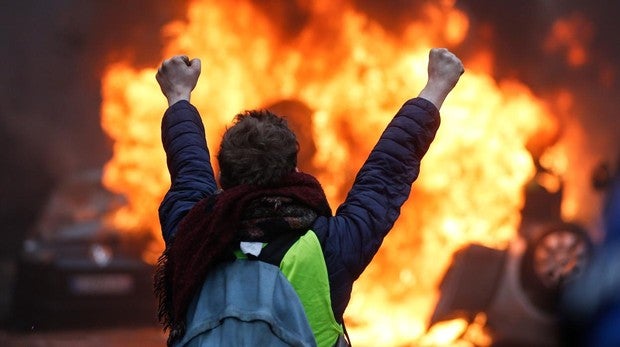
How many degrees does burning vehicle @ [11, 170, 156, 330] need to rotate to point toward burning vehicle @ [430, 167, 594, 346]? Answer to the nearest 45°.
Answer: approximately 90° to its left

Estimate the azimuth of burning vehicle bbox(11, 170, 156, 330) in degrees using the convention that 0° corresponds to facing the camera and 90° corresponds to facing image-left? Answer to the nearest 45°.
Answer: approximately 0°
